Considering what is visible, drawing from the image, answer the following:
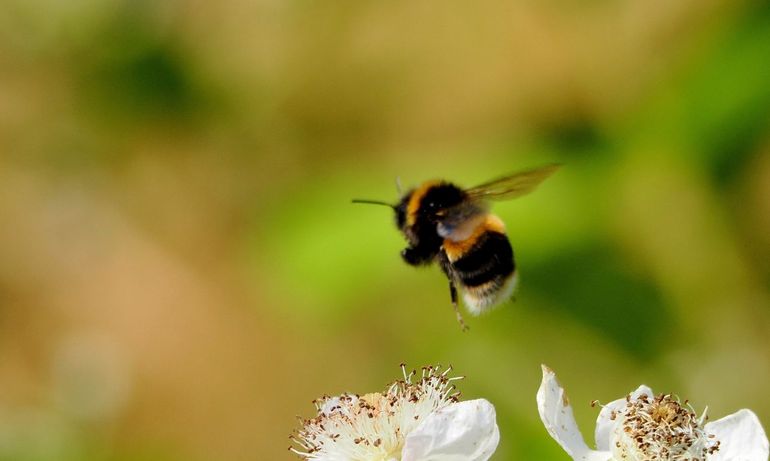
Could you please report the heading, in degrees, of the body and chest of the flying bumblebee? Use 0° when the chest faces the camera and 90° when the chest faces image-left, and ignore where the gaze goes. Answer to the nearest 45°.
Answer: approximately 90°
